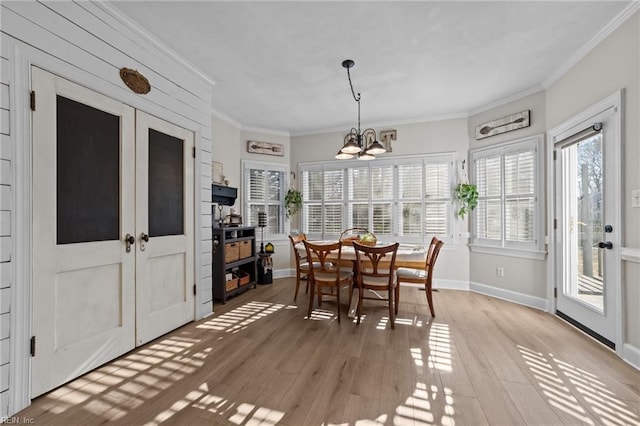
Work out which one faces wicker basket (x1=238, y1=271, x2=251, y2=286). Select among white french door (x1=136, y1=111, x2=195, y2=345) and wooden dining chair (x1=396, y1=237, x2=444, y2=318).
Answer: the wooden dining chair

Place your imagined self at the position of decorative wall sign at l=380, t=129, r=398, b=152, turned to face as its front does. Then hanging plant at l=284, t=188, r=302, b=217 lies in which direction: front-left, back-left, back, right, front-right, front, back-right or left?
right

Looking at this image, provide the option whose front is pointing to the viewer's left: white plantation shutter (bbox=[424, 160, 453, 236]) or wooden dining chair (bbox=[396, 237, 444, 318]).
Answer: the wooden dining chair

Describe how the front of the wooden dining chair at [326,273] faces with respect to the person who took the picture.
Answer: facing away from the viewer and to the right of the viewer

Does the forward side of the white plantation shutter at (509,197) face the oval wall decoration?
yes

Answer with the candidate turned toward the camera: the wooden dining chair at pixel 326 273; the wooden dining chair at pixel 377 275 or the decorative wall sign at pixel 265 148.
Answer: the decorative wall sign

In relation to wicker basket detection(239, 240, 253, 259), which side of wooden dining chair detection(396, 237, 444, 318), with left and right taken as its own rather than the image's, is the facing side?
front

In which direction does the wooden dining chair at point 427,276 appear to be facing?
to the viewer's left

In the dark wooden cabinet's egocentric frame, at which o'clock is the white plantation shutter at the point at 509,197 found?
The white plantation shutter is roughly at 11 o'clock from the dark wooden cabinet.

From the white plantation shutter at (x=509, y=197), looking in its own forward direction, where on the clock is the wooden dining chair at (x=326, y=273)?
The wooden dining chair is roughly at 12 o'clock from the white plantation shutter.

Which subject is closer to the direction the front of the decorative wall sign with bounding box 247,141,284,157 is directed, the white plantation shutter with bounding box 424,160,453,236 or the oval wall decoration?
the oval wall decoration

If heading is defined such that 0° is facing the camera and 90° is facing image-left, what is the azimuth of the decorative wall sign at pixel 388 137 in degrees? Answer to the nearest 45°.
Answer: approximately 0°

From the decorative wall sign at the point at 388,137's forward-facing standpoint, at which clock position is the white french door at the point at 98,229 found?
The white french door is roughly at 1 o'clock from the decorative wall sign.

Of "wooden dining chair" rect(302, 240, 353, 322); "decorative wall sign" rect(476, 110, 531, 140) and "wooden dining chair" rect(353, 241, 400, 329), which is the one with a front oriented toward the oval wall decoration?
the decorative wall sign

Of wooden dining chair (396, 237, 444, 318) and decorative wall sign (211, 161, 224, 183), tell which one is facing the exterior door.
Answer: the decorative wall sign
